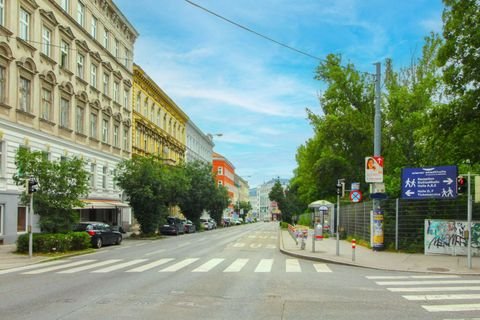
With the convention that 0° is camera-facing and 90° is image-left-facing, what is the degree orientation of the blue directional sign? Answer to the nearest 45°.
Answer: approximately 0°

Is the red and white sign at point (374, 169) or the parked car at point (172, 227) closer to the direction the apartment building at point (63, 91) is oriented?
the red and white sign

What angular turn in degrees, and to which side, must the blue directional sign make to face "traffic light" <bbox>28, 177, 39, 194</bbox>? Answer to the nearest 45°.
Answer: approximately 45° to its right

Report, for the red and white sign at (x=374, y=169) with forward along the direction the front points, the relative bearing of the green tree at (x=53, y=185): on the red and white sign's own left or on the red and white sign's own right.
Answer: on the red and white sign's own right

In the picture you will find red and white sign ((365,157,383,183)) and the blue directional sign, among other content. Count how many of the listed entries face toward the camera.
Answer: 2
